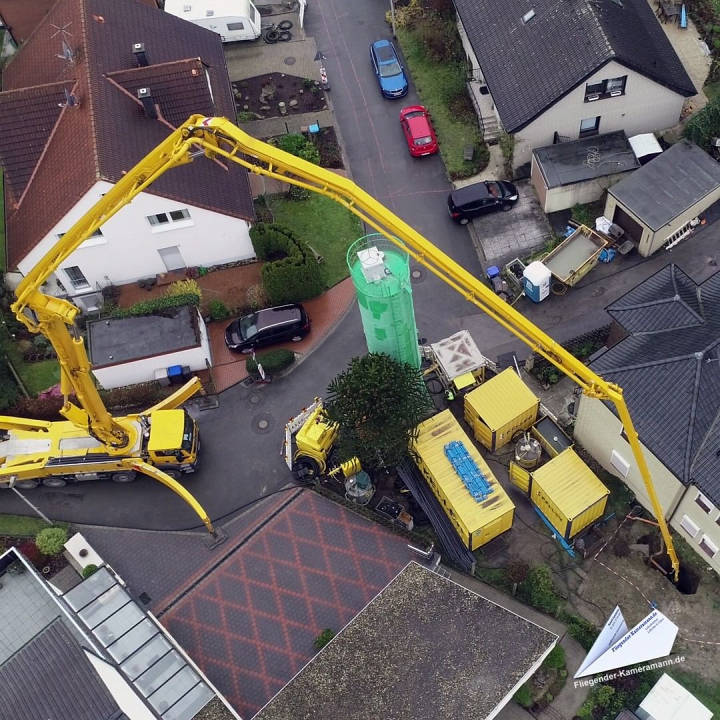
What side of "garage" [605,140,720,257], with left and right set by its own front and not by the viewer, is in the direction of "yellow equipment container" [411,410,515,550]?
front

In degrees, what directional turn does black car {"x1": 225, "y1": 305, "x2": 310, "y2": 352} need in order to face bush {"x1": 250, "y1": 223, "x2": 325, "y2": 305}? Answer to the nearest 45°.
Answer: approximately 135° to its right

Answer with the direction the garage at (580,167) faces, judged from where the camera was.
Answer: facing to the left of the viewer

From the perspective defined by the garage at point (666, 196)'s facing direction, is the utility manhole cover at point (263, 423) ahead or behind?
ahead

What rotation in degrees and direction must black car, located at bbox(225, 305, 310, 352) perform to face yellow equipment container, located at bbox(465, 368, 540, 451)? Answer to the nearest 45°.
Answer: approximately 135° to its left

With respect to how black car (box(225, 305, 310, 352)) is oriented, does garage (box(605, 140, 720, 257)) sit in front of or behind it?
behind

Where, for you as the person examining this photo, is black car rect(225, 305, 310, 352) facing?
facing to the left of the viewer

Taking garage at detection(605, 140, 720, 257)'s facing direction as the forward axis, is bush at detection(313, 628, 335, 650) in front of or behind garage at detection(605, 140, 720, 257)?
in front

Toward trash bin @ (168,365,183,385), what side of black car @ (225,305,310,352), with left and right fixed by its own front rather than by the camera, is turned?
front

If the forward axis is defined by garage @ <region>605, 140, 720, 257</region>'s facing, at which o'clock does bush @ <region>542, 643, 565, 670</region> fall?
The bush is roughly at 11 o'clock from the garage.

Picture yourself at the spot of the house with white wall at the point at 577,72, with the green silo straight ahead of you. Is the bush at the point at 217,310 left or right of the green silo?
right

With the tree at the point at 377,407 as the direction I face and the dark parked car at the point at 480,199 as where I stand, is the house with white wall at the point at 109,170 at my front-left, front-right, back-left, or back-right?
front-right

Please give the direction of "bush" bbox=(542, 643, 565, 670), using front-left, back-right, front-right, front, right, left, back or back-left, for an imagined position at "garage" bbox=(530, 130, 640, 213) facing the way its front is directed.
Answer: left

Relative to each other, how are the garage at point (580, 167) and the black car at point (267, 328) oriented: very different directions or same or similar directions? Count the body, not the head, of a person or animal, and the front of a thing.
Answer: same or similar directions

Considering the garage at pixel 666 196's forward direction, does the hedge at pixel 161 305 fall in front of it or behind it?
in front
